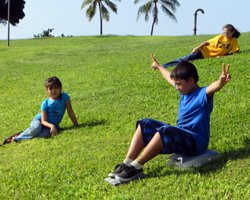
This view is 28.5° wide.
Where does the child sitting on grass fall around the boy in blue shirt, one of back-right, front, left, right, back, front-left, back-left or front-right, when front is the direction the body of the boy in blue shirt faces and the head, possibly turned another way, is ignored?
right

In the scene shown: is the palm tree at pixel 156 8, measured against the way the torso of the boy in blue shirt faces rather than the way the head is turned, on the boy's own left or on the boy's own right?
on the boy's own right

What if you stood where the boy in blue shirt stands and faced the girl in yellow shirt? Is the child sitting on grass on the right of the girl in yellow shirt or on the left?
left

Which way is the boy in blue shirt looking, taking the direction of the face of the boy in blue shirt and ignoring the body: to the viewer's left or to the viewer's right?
to the viewer's left

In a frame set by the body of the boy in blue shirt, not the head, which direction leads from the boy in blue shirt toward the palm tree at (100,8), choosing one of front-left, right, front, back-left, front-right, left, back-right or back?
back-right

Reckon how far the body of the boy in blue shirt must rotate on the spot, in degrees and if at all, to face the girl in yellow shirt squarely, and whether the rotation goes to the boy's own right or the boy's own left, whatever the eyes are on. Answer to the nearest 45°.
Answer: approximately 135° to the boy's own right

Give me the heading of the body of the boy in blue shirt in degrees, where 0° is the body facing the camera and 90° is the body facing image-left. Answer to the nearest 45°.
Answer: approximately 45°
